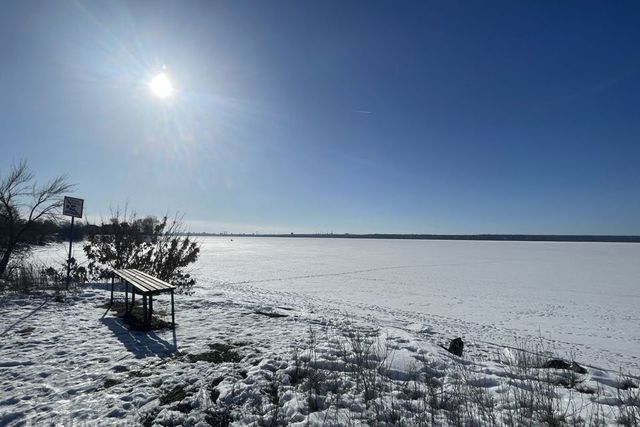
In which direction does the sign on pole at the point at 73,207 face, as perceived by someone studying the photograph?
facing the viewer

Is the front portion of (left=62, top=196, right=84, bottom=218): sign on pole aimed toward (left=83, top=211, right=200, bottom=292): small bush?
no
